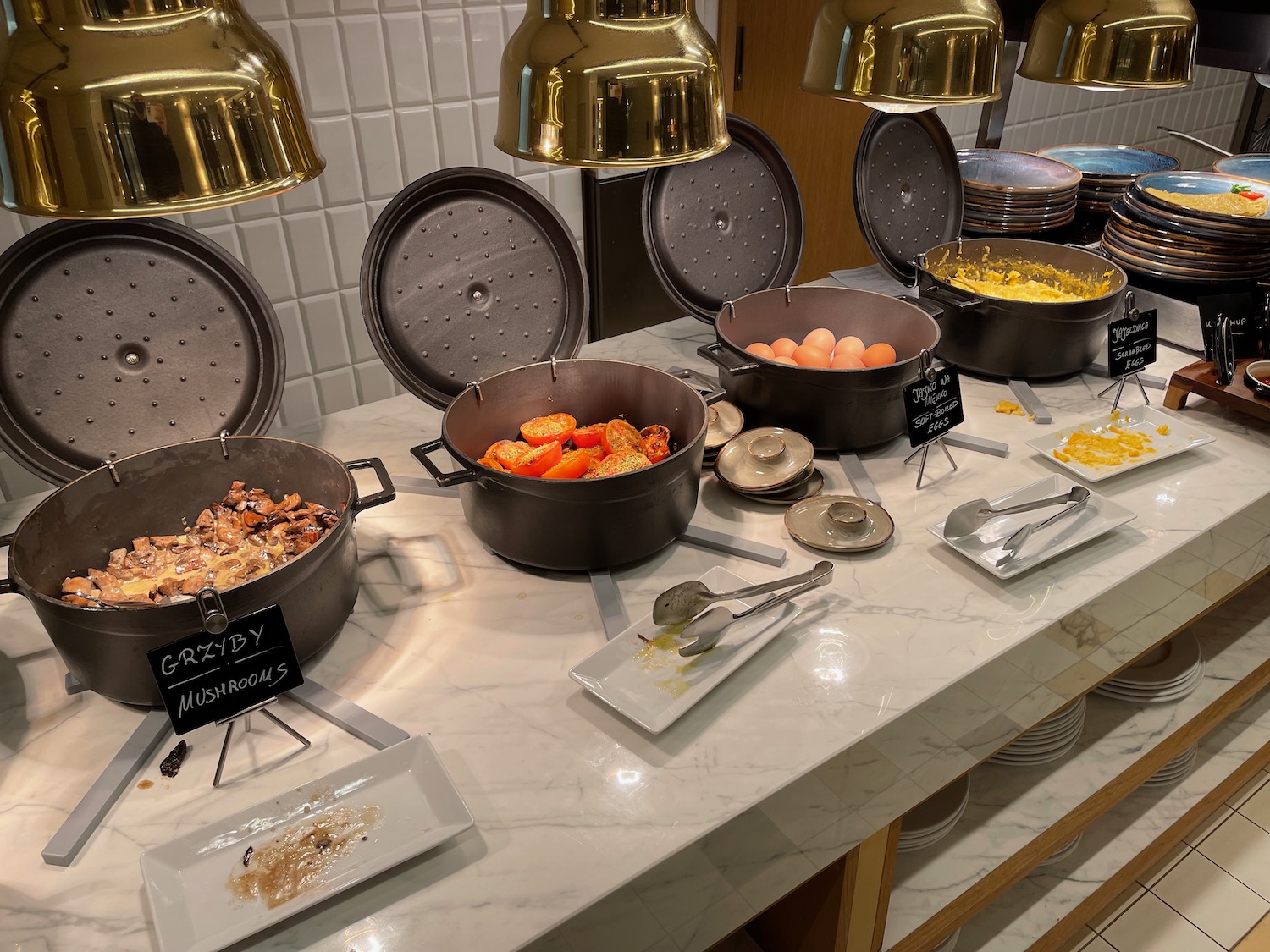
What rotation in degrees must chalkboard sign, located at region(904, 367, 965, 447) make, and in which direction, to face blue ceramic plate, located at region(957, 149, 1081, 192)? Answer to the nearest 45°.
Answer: approximately 135° to its left

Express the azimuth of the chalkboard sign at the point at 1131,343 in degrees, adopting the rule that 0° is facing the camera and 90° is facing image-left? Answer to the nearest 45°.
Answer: approximately 315°

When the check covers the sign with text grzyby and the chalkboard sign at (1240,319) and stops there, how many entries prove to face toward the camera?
2

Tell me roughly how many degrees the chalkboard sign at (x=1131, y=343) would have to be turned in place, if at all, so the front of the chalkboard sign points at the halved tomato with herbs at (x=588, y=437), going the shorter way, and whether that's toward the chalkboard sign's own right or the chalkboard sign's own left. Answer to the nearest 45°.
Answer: approximately 90° to the chalkboard sign's own right

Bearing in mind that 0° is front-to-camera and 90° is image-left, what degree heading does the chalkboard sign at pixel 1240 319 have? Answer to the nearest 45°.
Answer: approximately 0°

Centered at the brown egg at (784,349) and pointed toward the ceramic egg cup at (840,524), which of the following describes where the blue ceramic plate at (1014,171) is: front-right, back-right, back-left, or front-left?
back-left

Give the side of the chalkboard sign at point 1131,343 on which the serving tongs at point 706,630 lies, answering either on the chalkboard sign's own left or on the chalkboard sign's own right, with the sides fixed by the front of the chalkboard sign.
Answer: on the chalkboard sign's own right
